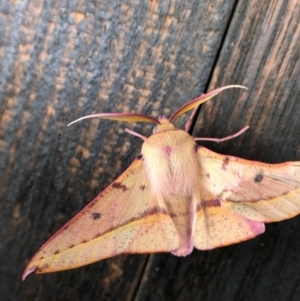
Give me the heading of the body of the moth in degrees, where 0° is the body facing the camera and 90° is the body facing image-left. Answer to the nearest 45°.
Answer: approximately 180°
